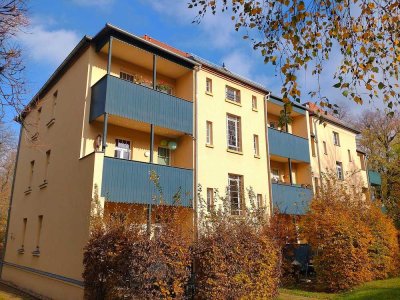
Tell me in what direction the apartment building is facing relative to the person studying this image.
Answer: facing the viewer and to the right of the viewer

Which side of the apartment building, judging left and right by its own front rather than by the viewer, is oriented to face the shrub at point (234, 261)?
front

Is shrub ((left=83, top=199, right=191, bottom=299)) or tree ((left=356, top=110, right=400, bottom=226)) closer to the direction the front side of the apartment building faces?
the shrub

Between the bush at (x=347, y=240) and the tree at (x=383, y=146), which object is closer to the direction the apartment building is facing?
the bush

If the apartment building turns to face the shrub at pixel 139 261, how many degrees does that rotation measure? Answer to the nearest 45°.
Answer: approximately 45° to its right

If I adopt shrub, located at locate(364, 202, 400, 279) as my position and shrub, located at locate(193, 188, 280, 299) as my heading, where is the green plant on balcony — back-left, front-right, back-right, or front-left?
front-right

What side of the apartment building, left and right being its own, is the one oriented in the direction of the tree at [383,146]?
left
